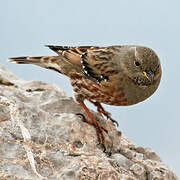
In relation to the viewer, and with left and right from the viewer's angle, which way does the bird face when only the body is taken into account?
facing the viewer and to the right of the viewer
